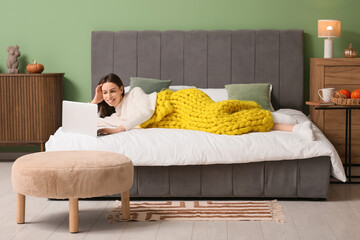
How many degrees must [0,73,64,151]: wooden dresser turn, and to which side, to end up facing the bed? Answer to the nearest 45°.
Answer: approximately 45° to its left

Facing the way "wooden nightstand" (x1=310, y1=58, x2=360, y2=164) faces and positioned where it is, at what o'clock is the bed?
The bed is roughly at 1 o'clock from the wooden nightstand.

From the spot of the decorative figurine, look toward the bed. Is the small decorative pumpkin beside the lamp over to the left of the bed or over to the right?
left

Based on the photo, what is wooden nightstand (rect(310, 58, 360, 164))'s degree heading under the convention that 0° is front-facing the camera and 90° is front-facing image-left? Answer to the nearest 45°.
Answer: approximately 0°
